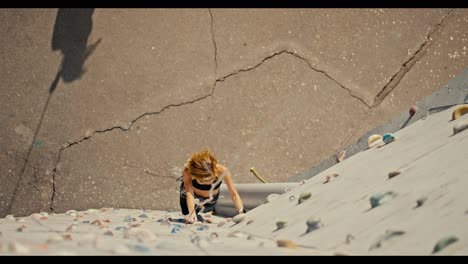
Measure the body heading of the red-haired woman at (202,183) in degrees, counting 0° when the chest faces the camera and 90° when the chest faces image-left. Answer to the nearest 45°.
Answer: approximately 0°
